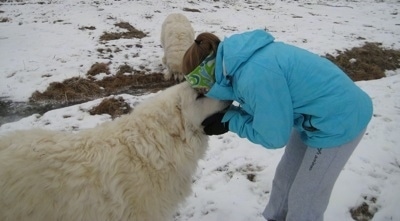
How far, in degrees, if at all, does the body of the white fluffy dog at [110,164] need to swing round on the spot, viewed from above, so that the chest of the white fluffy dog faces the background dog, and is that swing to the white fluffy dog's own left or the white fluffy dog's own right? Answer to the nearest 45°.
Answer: approximately 90° to the white fluffy dog's own left

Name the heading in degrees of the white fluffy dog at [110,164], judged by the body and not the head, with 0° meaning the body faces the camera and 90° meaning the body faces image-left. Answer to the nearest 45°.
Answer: approximately 270°
